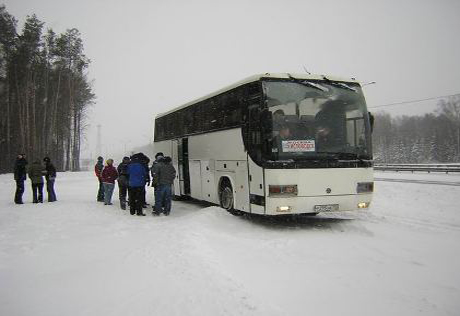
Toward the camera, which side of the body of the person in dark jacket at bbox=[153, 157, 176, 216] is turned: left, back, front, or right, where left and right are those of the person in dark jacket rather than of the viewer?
back

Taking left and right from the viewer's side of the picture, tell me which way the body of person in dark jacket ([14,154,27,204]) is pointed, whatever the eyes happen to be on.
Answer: facing to the right of the viewer
